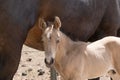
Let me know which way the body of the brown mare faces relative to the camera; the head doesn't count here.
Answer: to the viewer's left
